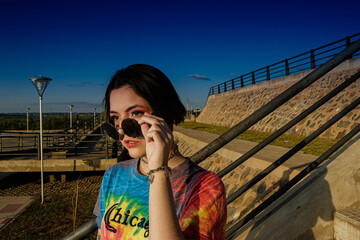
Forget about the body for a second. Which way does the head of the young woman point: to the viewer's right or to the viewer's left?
to the viewer's left

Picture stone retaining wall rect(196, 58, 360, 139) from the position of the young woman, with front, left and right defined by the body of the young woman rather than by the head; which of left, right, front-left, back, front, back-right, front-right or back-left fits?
back

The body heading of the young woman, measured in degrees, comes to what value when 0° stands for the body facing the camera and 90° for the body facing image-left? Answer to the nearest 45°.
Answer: approximately 45°
